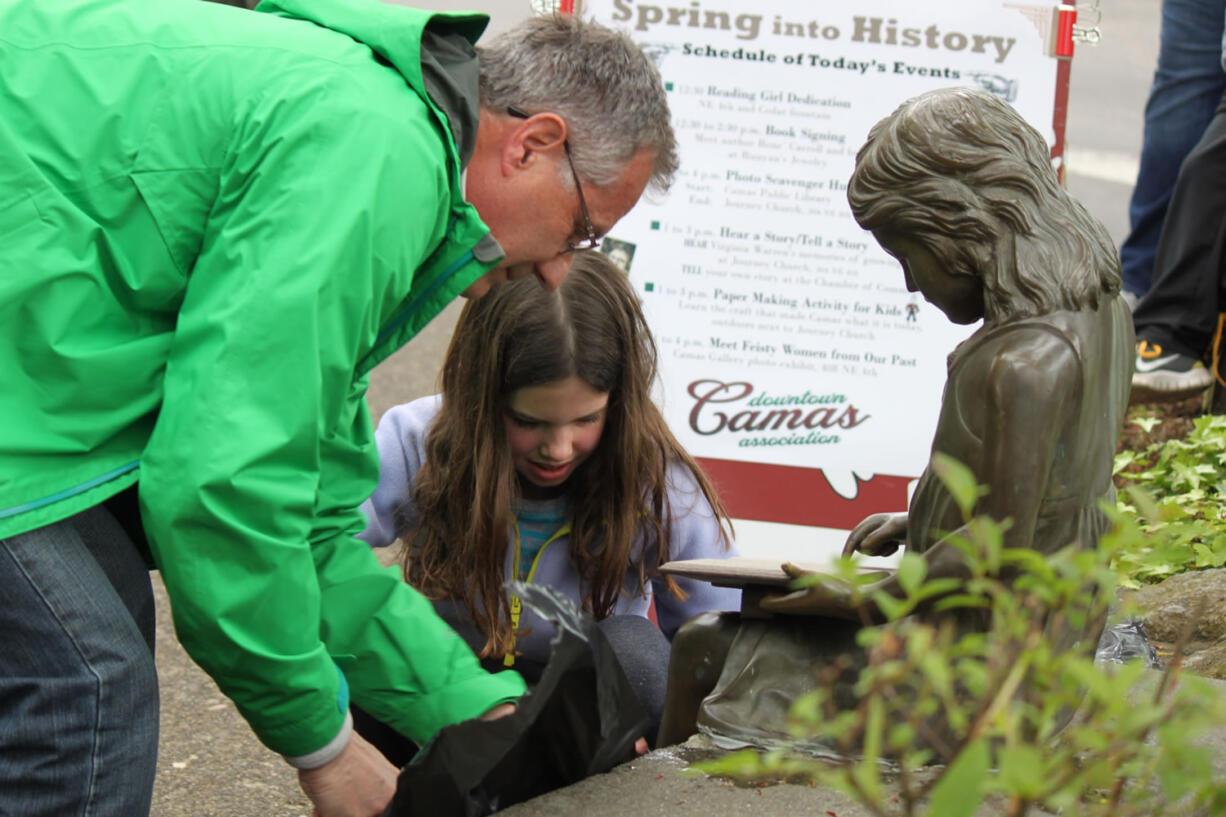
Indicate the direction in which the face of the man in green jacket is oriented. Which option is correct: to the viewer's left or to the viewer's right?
to the viewer's right

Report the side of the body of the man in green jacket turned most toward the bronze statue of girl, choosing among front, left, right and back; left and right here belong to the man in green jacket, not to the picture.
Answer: front

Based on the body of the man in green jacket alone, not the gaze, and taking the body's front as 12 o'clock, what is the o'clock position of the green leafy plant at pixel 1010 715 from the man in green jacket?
The green leafy plant is roughly at 2 o'clock from the man in green jacket.

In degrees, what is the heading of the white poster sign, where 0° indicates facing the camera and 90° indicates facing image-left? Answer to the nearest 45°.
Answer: approximately 0°

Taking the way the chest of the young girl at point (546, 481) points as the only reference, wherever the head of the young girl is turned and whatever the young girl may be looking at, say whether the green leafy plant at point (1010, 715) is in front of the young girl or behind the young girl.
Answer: in front

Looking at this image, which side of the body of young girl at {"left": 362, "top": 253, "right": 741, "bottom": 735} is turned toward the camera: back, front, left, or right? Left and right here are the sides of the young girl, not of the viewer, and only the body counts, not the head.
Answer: front

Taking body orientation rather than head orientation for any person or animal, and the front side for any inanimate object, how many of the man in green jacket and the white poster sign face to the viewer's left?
0

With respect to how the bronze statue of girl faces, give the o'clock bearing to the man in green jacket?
The man in green jacket is roughly at 11 o'clock from the bronze statue of girl.

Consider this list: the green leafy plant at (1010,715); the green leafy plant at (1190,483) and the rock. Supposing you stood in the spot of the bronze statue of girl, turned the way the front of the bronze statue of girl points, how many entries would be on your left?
1

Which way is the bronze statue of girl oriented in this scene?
to the viewer's left

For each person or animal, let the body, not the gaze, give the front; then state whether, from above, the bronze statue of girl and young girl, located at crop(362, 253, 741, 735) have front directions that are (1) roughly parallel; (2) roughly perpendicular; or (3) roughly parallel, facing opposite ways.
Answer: roughly perpendicular

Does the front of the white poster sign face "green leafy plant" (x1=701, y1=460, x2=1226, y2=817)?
yes

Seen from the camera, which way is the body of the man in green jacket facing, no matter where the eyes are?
to the viewer's right

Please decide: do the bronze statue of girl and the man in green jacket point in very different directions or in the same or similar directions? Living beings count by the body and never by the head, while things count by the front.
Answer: very different directions

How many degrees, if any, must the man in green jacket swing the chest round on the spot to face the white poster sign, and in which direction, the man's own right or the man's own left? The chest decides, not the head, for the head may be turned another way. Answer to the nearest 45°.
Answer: approximately 45° to the man's own left

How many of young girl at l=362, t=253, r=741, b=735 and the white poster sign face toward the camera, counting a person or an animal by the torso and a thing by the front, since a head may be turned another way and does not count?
2

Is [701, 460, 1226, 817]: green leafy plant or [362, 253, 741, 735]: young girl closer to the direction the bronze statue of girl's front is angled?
the young girl
